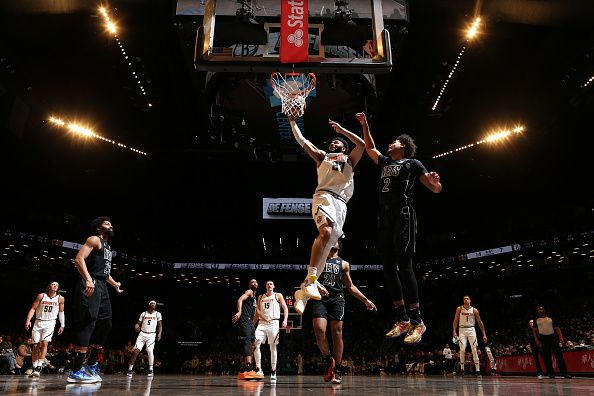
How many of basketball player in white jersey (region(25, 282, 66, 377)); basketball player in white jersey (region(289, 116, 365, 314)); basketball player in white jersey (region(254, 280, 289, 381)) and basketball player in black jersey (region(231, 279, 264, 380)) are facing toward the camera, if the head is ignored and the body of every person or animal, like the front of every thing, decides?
3

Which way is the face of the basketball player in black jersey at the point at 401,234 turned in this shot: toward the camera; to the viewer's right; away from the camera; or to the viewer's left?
to the viewer's left

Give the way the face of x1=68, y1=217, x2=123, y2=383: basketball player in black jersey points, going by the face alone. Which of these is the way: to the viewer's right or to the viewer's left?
to the viewer's right

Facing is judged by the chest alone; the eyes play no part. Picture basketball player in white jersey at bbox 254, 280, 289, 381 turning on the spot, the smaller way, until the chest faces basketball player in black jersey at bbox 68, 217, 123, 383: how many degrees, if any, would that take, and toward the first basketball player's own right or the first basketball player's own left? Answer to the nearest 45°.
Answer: approximately 45° to the first basketball player's own right
